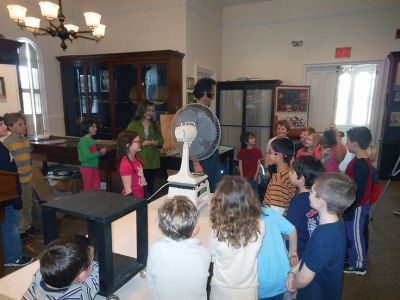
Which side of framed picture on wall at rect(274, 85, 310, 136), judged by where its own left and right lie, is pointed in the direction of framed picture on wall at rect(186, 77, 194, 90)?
right

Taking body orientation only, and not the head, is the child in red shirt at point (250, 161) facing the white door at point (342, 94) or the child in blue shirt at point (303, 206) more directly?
the child in blue shirt

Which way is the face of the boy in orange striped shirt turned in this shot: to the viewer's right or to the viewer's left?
to the viewer's left

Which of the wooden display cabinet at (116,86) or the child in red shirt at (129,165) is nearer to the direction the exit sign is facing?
the child in red shirt

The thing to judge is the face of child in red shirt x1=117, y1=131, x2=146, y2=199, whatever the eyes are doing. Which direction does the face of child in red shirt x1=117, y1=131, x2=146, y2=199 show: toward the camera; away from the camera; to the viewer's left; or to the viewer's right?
to the viewer's right

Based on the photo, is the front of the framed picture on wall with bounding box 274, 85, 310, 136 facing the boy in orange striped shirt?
yes

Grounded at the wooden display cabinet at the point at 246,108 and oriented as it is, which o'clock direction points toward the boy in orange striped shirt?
The boy in orange striped shirt is roughly at 12 o'clock from the wooden display cabinet.

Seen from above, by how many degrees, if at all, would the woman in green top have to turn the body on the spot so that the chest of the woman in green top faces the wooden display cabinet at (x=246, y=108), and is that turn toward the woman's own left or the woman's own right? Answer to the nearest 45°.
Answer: approximately 90° to the woman's own left

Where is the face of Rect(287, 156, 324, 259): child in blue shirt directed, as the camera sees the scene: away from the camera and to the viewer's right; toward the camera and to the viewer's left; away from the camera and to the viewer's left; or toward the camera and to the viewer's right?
away from the camera and to the viewer's left

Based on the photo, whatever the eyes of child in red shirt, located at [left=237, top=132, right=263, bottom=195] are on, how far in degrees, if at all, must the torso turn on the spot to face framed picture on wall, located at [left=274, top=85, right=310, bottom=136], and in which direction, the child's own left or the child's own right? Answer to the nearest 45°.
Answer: approximately 180°
